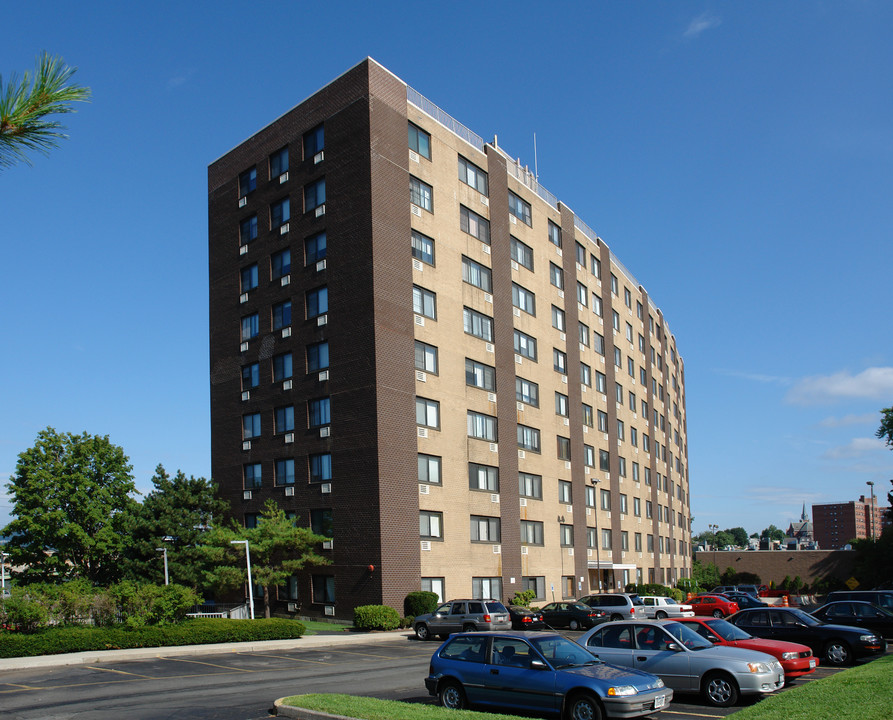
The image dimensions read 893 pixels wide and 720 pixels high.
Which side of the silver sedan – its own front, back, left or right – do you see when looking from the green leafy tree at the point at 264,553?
back

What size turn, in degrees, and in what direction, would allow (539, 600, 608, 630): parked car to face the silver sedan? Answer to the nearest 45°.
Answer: approximately 135° to its left

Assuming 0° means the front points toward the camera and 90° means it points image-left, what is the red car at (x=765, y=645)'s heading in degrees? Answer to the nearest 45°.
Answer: approximately 315°

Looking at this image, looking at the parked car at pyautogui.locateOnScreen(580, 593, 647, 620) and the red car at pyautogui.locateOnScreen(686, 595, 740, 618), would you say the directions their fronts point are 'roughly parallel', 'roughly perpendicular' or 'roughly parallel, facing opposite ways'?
roughly parallel

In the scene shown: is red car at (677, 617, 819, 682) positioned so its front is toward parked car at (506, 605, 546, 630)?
no

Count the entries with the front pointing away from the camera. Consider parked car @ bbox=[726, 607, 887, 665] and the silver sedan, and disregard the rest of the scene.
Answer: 0

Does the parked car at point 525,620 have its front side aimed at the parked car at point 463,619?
no

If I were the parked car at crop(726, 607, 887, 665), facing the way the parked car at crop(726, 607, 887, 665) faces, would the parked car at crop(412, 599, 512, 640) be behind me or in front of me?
behind

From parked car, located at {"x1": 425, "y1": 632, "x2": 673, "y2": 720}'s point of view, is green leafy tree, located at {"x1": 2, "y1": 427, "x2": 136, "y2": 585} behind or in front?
behind

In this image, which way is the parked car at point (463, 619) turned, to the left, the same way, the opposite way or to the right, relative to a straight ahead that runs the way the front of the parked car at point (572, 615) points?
the same way

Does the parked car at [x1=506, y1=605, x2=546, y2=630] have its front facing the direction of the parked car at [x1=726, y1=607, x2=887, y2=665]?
no

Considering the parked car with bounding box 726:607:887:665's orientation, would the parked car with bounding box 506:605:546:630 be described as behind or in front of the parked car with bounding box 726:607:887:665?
behind

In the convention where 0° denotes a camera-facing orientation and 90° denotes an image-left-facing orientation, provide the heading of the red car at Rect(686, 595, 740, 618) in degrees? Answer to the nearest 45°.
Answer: approximately 135°

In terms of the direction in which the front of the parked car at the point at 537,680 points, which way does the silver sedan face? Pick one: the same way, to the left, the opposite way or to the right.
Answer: the same way

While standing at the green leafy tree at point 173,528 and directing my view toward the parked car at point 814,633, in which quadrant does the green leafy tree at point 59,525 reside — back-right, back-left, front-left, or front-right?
back-right
